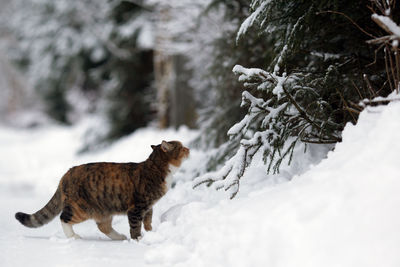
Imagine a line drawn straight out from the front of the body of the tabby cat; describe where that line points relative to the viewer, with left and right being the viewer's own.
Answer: facing to the right of the viewer

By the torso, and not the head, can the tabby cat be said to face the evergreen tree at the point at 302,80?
yes
